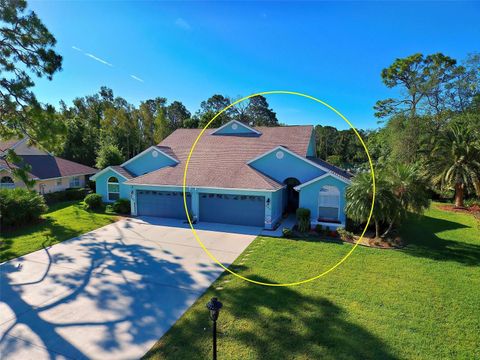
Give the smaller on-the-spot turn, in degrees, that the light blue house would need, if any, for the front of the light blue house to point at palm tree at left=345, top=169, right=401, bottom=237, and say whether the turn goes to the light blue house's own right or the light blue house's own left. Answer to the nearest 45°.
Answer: approximately 45° to the light blue house's own left

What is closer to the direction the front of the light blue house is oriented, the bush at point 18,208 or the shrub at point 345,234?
the shrub

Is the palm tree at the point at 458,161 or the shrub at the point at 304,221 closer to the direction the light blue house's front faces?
the shrub

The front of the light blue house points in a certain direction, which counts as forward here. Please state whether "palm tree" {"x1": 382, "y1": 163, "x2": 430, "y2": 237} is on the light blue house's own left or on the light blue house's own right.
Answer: on the light blue house's own left

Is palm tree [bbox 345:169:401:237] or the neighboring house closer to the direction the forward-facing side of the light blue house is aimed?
the palm tree

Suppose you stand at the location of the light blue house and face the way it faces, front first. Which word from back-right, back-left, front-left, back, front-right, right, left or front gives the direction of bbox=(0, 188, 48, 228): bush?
right

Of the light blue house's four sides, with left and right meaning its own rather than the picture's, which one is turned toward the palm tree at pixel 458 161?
left

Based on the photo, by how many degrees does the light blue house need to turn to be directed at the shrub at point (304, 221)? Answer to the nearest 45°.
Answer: approximately 45° to its left

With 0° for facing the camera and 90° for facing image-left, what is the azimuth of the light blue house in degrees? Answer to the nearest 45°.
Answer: approximately 0°

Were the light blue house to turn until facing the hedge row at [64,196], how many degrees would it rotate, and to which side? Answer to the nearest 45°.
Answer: approximately 135° to its right

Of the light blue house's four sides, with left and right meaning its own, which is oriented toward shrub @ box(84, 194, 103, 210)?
right

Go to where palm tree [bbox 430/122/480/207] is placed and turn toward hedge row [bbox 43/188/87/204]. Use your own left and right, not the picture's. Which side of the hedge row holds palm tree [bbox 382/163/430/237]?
left
